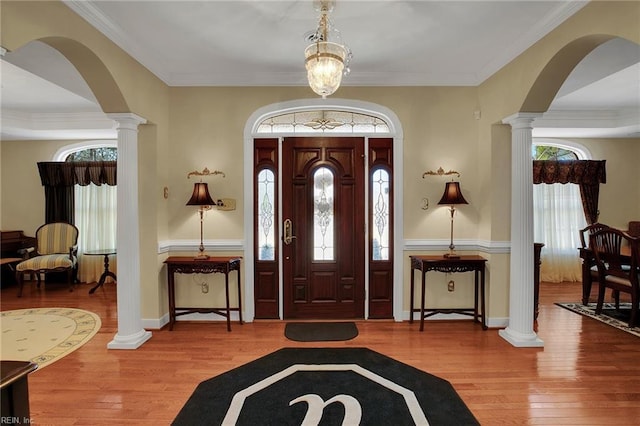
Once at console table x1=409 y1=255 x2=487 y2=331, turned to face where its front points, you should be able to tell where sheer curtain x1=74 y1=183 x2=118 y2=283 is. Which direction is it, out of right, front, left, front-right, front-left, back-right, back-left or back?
right

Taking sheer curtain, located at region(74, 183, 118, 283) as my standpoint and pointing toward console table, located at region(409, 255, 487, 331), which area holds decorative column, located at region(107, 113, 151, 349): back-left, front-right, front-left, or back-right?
front-right

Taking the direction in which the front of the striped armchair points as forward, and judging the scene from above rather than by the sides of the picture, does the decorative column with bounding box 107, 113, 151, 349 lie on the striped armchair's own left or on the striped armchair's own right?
on the striped armchair's own left

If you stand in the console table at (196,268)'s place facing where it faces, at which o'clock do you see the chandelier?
The chandelier is roughly at 11 o'clock from the console table.

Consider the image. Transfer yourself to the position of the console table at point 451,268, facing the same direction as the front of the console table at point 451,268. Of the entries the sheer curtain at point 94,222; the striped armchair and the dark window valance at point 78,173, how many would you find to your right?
3

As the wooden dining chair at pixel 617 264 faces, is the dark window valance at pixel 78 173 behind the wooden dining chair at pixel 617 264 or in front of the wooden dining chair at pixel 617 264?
behind

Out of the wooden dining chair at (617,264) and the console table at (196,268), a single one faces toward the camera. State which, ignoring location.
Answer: the console table

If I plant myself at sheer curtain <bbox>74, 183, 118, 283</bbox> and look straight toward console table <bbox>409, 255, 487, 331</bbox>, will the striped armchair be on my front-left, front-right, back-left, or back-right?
back-right

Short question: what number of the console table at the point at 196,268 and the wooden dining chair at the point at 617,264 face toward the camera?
1

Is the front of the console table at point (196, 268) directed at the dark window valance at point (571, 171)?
no

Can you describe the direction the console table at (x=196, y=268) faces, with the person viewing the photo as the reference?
facing the viewer

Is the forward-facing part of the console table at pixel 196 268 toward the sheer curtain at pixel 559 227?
no

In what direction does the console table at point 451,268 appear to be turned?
toward the camera

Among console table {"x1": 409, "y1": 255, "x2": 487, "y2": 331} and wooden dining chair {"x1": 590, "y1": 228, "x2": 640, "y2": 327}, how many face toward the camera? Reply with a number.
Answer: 1

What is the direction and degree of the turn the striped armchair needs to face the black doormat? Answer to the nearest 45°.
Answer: approximately 90° to its left

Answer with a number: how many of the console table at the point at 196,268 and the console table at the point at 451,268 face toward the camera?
2

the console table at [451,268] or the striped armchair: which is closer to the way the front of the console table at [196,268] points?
the console table
